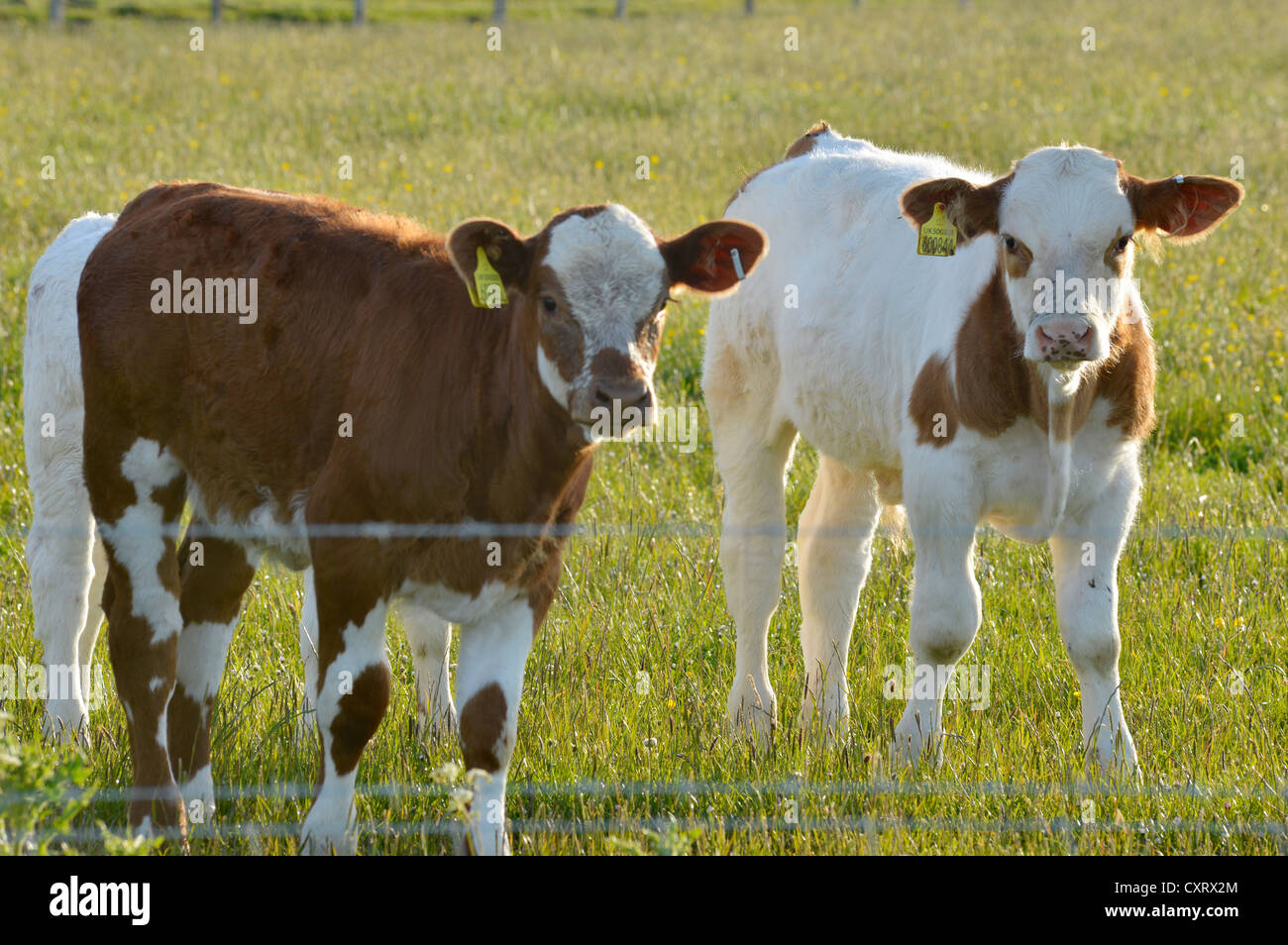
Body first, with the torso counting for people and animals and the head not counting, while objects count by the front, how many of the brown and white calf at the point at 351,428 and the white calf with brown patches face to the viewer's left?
0

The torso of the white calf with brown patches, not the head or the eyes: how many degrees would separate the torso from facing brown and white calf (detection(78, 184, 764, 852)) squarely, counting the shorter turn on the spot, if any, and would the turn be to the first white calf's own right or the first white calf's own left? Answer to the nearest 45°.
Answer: approximately 90° to the first white calf's own right

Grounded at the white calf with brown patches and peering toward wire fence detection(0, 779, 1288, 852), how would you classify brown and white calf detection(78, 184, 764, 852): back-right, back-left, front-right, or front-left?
front-right

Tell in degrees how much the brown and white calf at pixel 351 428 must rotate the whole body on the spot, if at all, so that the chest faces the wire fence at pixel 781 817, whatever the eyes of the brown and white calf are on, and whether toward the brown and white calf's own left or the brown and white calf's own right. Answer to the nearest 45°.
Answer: approximately 45° to the brown and white calf's own left

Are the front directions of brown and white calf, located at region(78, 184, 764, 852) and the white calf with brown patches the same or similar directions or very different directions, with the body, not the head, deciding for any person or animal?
same or similar directions

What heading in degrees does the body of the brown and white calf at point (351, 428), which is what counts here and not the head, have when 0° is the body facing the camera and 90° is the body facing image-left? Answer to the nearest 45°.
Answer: approximately 315°

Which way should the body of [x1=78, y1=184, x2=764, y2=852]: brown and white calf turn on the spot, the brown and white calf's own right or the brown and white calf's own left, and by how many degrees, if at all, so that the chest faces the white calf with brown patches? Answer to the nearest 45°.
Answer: approximately 45° to the brown and white calf's own left

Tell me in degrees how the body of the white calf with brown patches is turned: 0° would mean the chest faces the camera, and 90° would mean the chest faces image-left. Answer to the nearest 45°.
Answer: approximately 315°
